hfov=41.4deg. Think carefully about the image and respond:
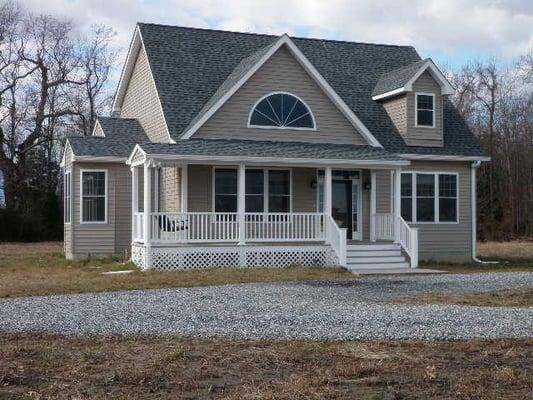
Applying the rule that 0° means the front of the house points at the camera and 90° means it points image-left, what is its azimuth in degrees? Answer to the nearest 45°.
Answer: approximately 0°
